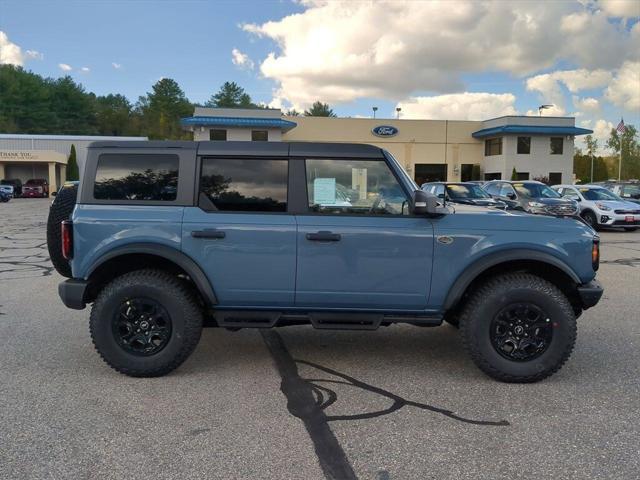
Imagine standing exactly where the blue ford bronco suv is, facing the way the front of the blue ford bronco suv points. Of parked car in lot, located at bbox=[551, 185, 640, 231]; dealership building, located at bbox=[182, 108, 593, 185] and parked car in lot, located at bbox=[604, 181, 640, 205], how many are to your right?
0

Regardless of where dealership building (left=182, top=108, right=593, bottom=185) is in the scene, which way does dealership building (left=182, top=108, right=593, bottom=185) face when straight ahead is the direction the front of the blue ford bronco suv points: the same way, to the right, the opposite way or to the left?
to the right

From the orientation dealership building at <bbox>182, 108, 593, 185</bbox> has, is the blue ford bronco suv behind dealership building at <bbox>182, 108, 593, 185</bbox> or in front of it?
in front

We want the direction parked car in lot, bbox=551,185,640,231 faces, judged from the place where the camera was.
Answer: facing the viewer and to the right of the viewer

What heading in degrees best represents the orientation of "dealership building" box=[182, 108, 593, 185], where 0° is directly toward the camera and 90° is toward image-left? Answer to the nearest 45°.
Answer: approximately 0°

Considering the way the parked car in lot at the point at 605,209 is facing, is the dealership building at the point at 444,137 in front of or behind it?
behind

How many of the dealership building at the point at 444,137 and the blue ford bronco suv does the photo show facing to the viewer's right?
1

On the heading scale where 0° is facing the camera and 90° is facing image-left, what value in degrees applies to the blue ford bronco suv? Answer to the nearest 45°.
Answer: approximately 270°

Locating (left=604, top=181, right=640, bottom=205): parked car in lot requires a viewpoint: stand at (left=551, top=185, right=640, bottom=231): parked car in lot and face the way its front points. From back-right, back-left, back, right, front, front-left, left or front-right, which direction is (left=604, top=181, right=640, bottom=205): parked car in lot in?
back-left
